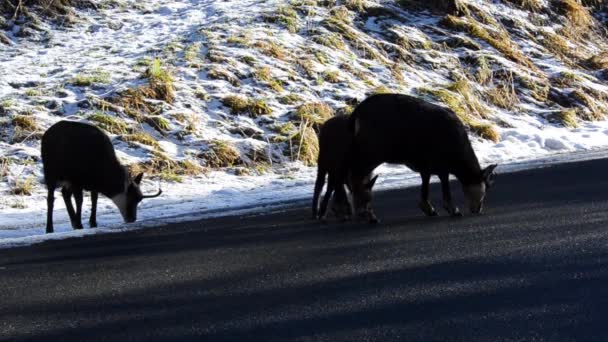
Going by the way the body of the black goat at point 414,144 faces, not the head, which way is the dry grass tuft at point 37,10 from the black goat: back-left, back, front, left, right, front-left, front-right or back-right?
back-left

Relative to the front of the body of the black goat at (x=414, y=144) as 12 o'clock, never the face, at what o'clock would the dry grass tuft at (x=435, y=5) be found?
The dry grass tuft is roughly at 9 o'clock from the black goat.

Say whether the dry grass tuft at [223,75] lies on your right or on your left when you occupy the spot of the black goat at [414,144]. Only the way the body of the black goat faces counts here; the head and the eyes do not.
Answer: on your left

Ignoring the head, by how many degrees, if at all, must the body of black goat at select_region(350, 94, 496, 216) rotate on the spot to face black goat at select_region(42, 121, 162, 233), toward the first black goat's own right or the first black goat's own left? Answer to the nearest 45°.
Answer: approximately 180°

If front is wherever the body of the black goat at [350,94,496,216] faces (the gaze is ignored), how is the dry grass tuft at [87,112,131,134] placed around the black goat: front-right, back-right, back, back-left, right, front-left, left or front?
back-left

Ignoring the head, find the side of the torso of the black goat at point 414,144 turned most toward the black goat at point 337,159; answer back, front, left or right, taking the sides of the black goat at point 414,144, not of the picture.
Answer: back

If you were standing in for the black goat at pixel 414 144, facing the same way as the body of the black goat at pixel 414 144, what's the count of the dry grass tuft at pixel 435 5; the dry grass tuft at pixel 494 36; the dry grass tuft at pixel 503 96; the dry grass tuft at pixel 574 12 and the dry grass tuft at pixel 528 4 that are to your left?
5

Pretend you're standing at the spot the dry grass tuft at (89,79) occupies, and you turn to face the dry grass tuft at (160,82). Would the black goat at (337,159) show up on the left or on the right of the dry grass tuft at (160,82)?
right

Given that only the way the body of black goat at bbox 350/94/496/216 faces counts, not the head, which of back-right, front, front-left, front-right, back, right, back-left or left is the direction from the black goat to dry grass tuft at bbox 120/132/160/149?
back-left

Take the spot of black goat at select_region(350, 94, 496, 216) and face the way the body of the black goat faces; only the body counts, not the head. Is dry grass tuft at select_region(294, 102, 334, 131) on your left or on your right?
on your left

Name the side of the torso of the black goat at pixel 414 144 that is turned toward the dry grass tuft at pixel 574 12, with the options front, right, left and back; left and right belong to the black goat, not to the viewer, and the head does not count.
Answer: left

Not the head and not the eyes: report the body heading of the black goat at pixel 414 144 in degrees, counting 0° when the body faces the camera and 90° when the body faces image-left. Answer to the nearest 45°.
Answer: approximately 270°
